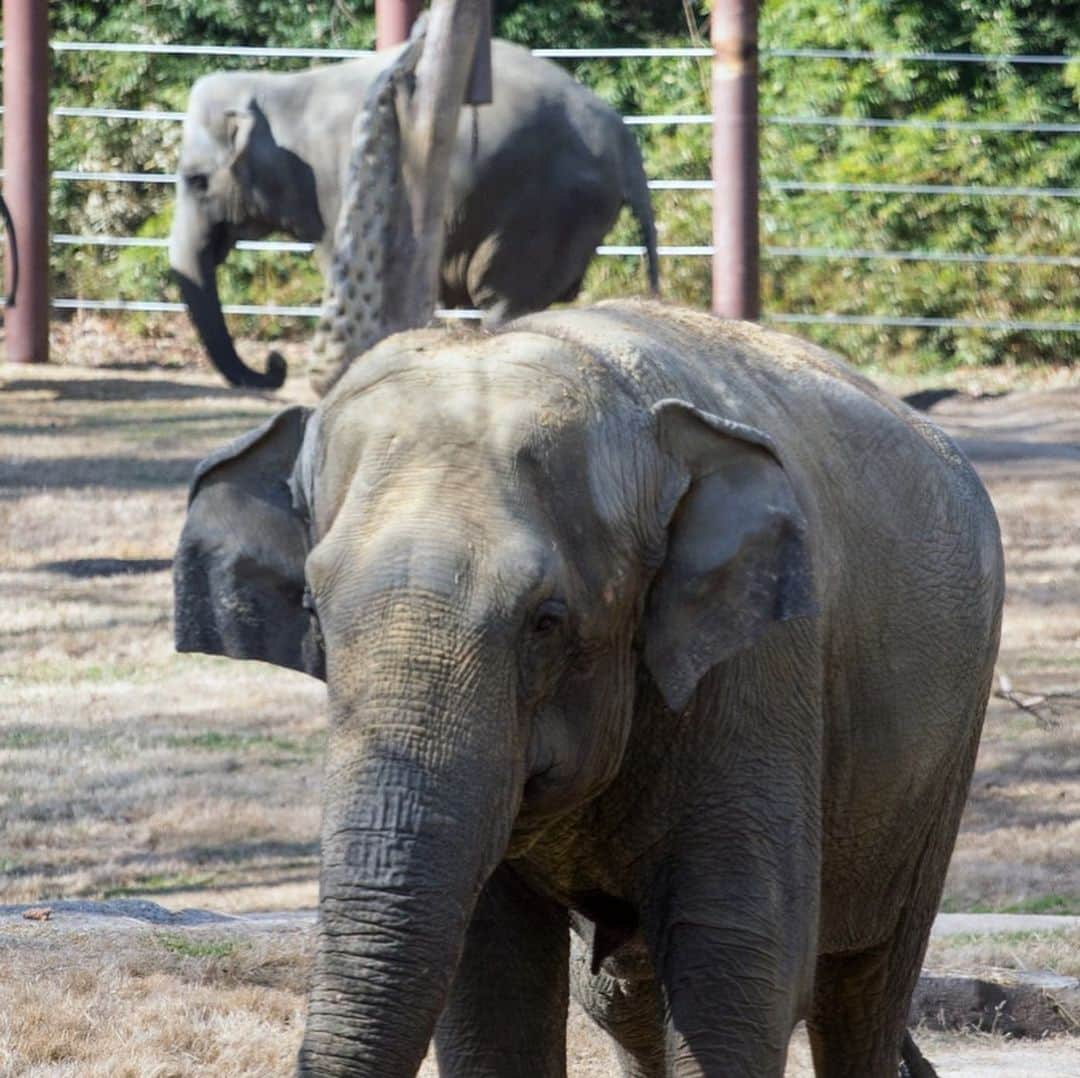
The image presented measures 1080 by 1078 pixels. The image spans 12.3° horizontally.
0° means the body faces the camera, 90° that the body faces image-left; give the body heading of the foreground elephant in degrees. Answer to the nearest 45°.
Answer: approximately 45°

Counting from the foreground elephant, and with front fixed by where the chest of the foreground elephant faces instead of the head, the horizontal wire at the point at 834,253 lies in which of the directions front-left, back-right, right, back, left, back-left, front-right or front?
back-right

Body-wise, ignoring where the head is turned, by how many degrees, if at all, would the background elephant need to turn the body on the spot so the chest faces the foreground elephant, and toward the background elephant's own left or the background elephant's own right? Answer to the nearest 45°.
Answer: approximately 90° to the background elephant's own left

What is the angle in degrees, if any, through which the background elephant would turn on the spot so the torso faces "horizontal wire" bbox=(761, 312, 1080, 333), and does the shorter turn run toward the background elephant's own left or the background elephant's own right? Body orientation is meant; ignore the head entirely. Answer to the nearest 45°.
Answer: approximately 135° to the background elephant's own right

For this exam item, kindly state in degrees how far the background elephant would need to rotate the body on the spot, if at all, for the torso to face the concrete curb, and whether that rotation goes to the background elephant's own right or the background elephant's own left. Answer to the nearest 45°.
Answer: approximately 90° to the background elephant's own left

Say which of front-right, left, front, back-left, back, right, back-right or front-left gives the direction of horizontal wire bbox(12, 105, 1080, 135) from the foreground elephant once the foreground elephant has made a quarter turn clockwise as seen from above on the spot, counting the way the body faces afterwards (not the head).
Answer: front-right

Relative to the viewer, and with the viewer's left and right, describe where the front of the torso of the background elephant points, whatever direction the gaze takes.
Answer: facing to the left of the viewer

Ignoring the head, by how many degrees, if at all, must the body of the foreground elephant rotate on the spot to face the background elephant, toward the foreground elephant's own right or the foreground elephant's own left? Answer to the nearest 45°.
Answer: approximately 135° to the foreground elephant's own right

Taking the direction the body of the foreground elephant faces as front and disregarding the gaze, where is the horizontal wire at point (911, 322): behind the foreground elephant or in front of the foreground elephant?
behind

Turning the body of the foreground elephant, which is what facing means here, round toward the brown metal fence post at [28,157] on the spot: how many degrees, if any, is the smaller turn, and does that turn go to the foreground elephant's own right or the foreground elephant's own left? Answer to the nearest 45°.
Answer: approximately 135° to the foreground elephant's own right

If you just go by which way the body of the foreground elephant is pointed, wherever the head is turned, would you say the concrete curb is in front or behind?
behind

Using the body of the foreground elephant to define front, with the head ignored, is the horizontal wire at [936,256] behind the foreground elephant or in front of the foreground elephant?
behind
